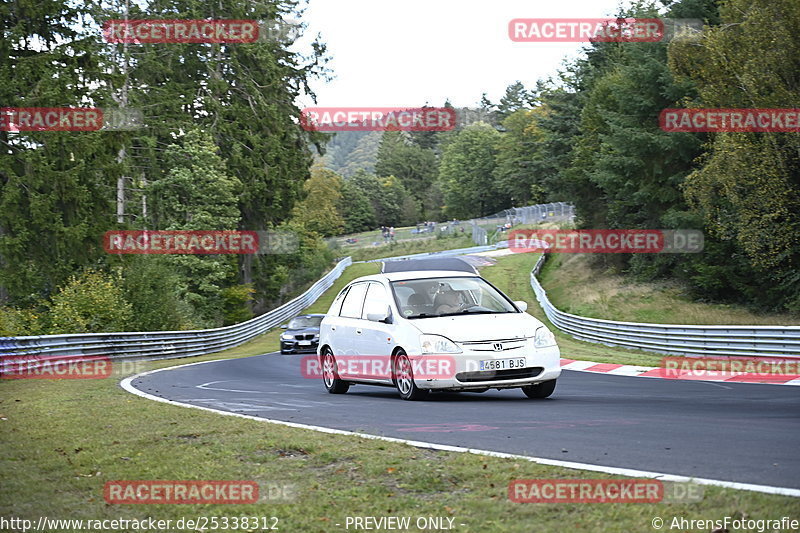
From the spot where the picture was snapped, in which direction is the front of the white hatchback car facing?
facing the viewer and to the right of the viewer

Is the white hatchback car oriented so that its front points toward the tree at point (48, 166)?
no

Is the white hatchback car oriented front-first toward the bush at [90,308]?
no

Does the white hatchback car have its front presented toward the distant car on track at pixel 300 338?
no

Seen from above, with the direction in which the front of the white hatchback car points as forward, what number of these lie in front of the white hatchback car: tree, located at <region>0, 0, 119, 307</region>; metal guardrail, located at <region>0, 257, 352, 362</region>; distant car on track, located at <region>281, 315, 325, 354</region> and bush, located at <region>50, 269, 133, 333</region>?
0

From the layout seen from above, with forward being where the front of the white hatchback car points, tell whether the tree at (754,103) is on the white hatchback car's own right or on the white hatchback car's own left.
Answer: on the white hatchback car's own left

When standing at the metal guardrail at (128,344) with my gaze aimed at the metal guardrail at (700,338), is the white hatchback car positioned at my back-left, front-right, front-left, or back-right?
front-right

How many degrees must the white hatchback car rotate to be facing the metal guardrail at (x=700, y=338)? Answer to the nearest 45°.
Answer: approximately 90° to its left

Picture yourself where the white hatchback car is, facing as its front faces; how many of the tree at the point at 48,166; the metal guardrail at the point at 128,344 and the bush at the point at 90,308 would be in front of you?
0
